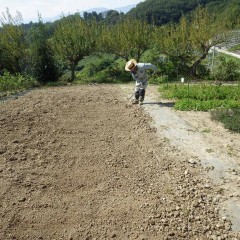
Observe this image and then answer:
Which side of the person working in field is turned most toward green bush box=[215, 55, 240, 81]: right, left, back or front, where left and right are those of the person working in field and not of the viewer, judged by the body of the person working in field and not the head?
back

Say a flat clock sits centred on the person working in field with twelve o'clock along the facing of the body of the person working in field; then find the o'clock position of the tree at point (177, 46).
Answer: The tree is roughly at 5 o'clock from the person working in field.

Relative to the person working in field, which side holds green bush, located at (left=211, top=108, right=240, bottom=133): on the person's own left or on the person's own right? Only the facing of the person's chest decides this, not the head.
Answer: on the person's own left

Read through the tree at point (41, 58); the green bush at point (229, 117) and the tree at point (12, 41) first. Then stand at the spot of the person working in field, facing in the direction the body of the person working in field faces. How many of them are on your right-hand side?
2

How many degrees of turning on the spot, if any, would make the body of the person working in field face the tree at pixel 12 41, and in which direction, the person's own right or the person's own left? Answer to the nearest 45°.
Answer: approximately 90° to the person's own right

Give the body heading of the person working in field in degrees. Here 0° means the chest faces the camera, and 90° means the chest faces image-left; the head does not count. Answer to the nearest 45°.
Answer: approximately 45°

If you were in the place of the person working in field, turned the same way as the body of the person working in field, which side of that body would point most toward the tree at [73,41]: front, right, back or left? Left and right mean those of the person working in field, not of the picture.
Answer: right

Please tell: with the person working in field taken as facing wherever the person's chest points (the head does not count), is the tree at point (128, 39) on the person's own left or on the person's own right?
on the person's own right
